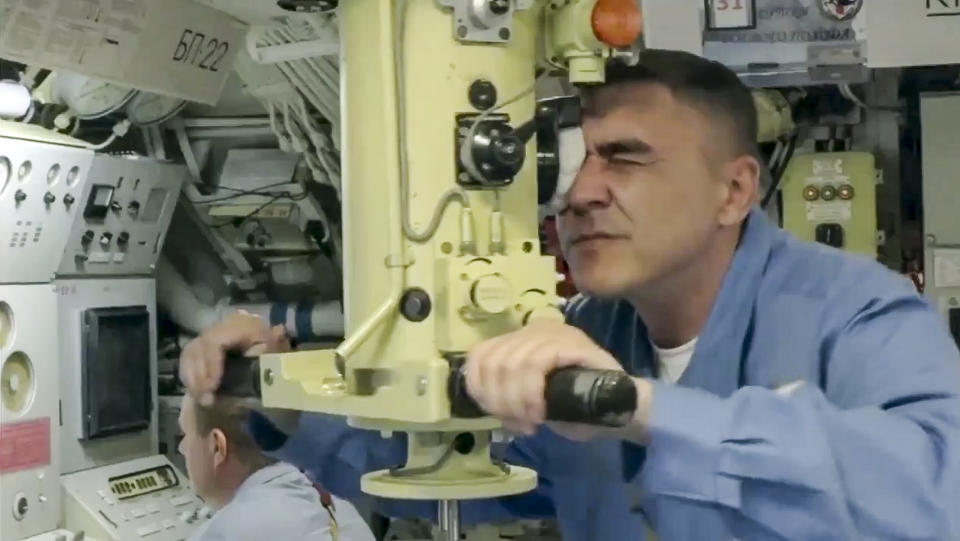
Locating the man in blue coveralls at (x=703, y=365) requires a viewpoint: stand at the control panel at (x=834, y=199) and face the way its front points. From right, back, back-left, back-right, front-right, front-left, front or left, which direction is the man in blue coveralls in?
front

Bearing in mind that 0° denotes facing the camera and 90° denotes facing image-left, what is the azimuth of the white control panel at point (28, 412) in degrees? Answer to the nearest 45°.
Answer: approximately 315°

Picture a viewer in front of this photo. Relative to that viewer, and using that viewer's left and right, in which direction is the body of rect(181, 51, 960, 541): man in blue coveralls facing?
facing the viewer and to the left of the viewer

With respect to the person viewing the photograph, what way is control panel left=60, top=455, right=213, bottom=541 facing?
facing the viewer and to the right of the viewer

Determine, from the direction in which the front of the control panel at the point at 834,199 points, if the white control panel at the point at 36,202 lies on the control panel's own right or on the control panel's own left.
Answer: on the control panel's own right

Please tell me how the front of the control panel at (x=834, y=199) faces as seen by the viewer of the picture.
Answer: facing the viewer

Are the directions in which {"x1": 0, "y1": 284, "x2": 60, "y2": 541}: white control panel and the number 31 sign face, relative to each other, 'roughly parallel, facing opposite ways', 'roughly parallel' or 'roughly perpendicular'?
roughly perpendicular

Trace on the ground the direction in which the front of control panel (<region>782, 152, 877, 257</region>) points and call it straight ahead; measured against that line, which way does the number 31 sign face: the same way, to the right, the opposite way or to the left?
the same way

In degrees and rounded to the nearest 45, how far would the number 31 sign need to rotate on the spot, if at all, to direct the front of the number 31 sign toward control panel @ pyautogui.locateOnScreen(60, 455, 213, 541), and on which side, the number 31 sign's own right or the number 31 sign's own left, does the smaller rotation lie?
approximately 90° to the number 31 sign's own right

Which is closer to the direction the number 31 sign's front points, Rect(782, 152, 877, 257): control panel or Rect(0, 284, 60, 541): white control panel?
the white control panel
